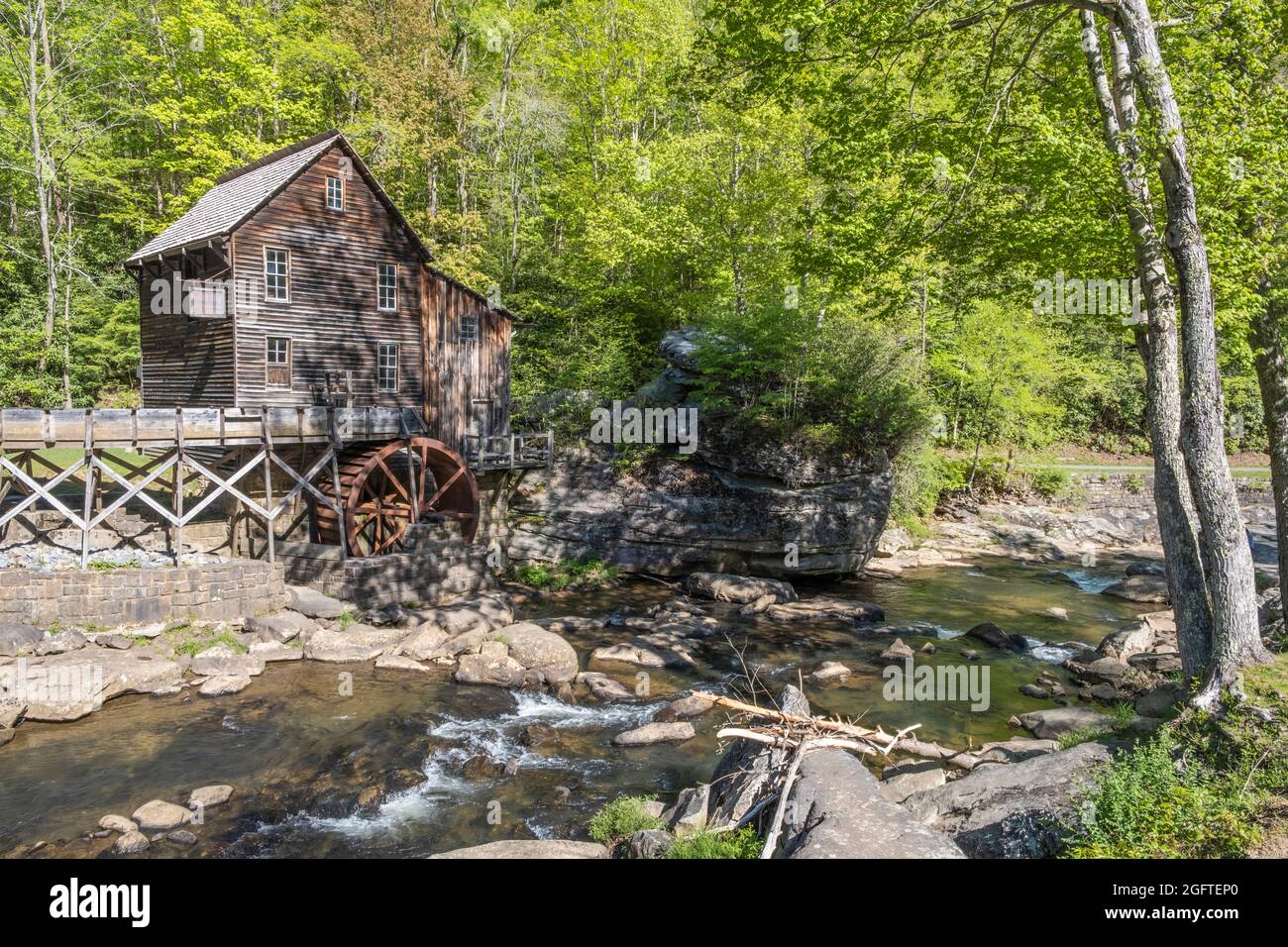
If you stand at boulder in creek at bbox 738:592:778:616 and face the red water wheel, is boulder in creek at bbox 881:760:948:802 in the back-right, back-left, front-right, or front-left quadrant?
back-left
